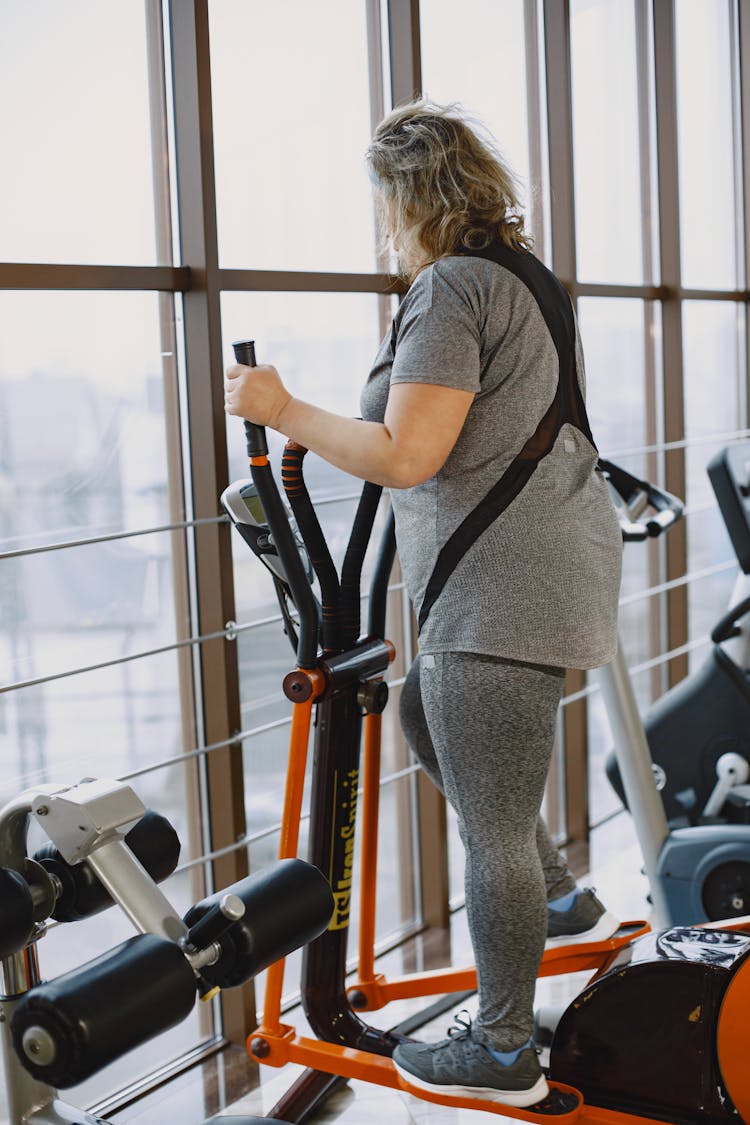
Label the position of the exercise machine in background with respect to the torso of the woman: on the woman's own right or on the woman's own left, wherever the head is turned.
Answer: on the woman's own right

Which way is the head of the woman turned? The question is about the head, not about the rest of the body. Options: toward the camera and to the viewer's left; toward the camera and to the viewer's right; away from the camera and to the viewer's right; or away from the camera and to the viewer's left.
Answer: away from the camera and to the viewer's left

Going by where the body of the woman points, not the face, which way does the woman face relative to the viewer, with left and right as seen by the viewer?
facing away from the viewer and to the left of the viewer

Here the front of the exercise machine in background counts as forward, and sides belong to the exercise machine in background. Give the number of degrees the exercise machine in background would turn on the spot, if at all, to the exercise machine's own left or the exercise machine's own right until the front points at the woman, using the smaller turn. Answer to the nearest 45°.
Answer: approximately 90° to the exercise machine's own left
